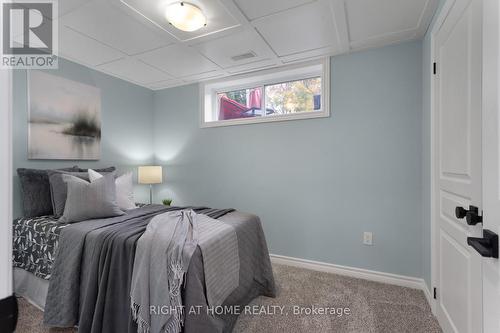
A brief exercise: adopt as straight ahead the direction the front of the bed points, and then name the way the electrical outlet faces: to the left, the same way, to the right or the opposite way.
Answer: to the right

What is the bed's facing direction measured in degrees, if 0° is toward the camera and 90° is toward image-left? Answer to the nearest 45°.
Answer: approximately 315°

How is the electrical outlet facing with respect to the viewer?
toward the camera

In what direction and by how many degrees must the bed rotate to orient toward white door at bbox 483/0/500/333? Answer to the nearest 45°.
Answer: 0° — it already faces it

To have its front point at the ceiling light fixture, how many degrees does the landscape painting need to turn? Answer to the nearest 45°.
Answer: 0° — it already faces it

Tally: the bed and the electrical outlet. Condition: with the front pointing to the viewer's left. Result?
0

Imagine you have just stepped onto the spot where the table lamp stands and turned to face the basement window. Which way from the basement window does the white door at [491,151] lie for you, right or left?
right

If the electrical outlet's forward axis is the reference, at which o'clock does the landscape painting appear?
The landscape painting is roughly at 2 o'clock from the electrical outlet.

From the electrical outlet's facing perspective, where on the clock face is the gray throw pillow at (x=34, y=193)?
The gray throw pillow is roughly at 2 o'clock from the electrical outlet.

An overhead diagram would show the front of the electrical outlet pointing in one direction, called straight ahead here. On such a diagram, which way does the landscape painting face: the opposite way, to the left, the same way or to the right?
to the left

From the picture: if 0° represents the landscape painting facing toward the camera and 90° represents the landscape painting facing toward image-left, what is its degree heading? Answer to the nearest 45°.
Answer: approximately 315°

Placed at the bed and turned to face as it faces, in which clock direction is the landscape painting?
The landscape painting is roughly at 7 o'clock from the bed.

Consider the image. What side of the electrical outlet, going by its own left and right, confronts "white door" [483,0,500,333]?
front

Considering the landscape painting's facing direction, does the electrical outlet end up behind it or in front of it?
in front

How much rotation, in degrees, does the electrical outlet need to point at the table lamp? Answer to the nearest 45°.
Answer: approximately 90° to its right

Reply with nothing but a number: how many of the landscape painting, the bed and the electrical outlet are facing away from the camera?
0
